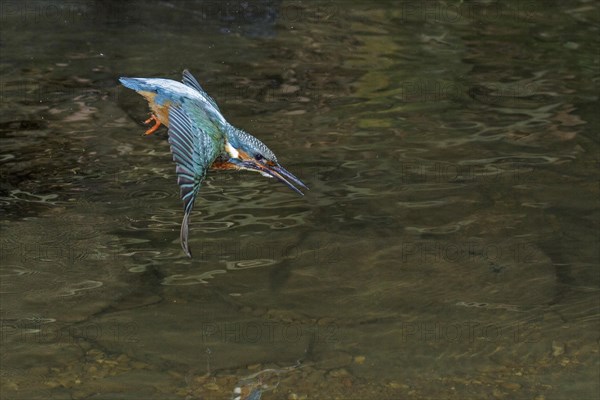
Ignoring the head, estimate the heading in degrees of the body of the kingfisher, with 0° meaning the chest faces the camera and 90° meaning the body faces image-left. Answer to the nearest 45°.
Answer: approximately 270°
